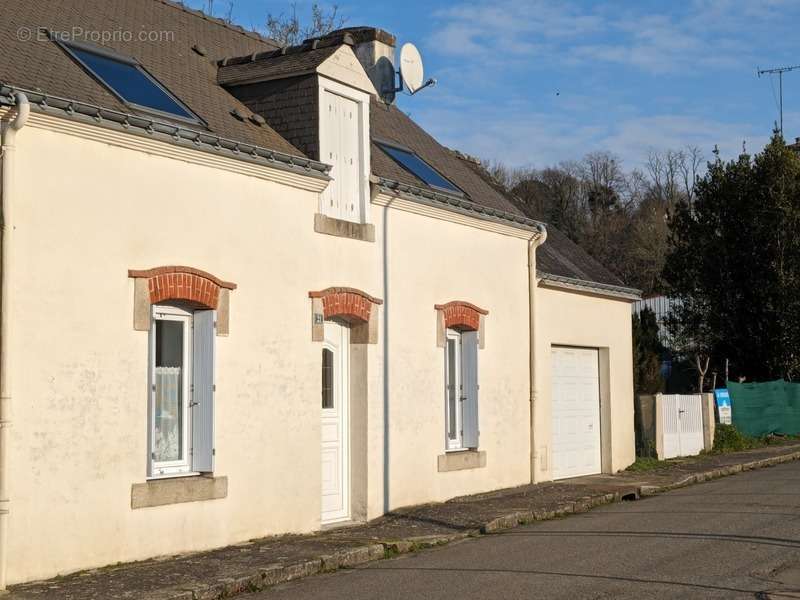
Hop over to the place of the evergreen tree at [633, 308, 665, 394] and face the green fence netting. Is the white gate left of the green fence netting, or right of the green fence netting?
right

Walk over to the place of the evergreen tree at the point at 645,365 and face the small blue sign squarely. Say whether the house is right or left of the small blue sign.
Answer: right

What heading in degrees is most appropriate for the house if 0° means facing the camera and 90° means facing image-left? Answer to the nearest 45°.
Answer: approximately 315°

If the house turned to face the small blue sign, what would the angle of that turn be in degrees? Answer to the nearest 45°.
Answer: approximately 90° to its left

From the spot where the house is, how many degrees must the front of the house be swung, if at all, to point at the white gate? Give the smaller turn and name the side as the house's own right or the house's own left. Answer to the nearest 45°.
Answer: approximately 90° to the house's own left

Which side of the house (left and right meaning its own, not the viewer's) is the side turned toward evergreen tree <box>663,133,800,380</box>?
left

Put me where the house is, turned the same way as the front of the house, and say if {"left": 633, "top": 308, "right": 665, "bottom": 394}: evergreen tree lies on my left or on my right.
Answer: on my left

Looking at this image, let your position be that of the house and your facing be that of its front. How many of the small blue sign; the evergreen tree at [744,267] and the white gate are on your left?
3
